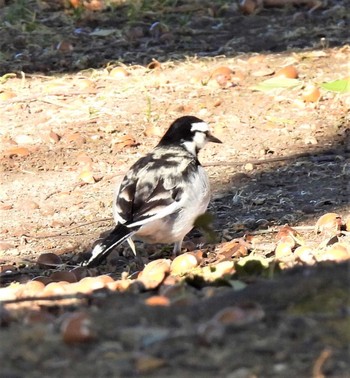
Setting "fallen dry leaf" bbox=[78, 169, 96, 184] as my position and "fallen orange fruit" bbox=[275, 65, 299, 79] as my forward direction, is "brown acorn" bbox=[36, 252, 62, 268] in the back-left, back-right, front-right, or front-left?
back-right

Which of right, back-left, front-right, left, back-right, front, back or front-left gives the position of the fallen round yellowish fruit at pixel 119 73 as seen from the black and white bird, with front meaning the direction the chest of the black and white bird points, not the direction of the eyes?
front-left

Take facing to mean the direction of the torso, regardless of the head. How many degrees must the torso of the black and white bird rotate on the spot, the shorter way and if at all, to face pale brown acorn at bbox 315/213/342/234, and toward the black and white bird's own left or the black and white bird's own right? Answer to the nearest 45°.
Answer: approximately 45° to the black and white bird's own right

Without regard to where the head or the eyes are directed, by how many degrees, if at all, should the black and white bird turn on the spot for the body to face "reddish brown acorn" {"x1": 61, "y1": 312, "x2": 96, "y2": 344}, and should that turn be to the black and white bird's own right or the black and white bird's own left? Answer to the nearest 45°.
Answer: approximately 135° to the black and white bird's own right

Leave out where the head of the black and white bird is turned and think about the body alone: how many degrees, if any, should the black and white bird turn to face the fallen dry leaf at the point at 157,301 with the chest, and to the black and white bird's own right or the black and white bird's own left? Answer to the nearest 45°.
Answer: approximately 135° to the black and white bird's own right

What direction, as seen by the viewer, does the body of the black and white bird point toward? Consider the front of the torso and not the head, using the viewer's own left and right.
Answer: facing away from the viewer and to the right of the viewer

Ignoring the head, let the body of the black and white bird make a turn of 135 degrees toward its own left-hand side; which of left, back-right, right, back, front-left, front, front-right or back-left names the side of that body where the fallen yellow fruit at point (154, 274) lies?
left

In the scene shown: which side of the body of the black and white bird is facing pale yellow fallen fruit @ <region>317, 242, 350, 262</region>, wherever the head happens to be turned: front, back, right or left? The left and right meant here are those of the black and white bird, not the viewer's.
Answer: right

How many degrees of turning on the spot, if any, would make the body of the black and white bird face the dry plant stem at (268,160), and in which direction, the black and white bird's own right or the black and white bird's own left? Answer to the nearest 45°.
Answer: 0° — it already faces it
